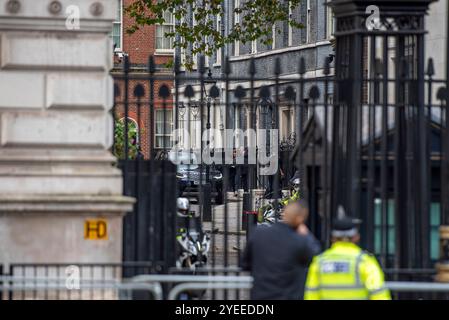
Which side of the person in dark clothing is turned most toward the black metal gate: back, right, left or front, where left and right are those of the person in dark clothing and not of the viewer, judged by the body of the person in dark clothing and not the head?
front

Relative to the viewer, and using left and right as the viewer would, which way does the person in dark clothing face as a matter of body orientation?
facing away from the viewer and to the right of the viewer

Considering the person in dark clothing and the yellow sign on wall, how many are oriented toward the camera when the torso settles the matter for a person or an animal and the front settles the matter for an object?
1

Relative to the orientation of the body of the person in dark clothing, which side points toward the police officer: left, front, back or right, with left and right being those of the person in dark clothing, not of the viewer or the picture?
right

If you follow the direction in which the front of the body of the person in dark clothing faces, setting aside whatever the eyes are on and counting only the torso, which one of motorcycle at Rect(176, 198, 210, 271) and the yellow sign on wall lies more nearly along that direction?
the motorcycle

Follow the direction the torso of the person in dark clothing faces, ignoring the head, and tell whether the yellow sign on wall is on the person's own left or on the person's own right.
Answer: on the person's own left

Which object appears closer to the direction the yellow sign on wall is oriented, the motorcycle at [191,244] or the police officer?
the police officer

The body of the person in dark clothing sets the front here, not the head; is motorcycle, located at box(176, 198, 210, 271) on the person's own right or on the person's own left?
on the person's own left

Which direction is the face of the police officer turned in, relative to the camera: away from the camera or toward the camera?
away from the camera

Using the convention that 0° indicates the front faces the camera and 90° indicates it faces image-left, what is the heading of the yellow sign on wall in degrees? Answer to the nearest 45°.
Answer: approximately 0°

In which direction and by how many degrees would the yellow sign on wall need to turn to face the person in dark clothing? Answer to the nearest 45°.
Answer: approximately 45° to its left

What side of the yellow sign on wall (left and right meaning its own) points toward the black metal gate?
left
